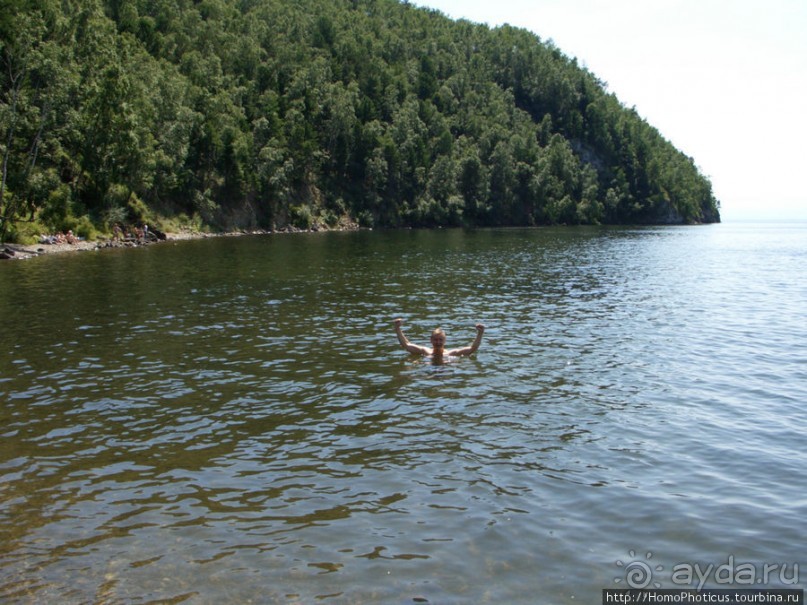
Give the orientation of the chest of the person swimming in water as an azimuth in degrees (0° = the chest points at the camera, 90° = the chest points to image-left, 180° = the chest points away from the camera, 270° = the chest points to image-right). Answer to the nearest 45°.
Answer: approximately 0°
